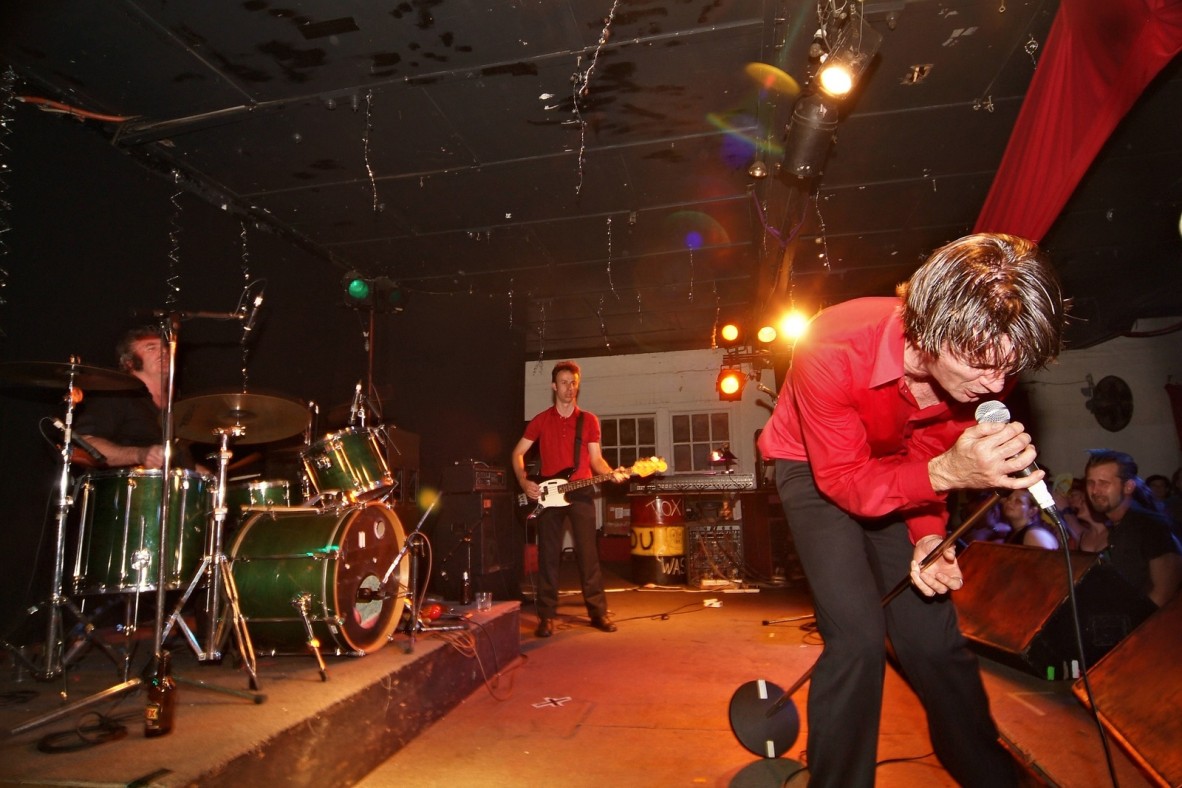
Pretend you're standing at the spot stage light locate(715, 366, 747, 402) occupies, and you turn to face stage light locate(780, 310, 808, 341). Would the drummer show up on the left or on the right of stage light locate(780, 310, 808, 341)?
right

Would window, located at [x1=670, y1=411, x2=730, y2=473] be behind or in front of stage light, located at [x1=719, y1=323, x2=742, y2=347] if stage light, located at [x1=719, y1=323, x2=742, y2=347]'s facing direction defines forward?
behind

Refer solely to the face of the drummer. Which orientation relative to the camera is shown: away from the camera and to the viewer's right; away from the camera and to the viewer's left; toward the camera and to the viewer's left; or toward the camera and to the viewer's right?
toward the camera and to the viewer's right

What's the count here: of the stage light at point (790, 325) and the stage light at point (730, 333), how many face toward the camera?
2

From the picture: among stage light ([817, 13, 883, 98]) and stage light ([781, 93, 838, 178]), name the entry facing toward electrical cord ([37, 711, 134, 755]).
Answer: stage light ([817, 13, 883, 98])
